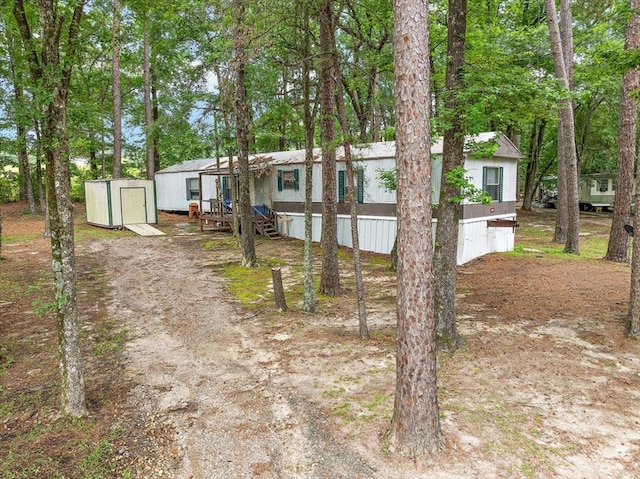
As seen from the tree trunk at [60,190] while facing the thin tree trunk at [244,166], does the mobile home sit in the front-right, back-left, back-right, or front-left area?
front-right

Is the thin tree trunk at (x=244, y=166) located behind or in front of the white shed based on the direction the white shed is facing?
in front

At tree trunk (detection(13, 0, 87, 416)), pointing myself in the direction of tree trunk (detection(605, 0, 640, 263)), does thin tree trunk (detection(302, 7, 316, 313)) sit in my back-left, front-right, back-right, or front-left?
front-left

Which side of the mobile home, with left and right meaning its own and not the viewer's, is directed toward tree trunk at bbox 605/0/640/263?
left

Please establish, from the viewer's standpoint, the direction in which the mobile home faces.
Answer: facing the viewer and to the left of the viewer

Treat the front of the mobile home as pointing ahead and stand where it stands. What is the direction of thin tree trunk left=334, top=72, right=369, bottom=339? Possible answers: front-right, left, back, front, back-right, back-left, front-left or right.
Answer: front-left

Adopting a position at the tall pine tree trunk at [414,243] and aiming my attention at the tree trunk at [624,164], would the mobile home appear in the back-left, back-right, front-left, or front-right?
front-left

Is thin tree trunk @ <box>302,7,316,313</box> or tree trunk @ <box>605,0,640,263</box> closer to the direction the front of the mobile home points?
the thin tree trunk

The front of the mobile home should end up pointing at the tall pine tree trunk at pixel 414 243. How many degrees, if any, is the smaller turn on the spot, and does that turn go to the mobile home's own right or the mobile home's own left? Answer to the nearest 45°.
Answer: approximately 45° to the mobile home's own left

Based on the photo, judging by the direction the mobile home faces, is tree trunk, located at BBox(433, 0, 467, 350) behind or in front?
in front

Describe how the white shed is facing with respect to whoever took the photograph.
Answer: facing the viewer and to the right of the viewer

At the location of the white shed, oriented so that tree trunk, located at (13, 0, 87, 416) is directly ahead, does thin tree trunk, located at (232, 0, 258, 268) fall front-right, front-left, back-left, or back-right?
front-left

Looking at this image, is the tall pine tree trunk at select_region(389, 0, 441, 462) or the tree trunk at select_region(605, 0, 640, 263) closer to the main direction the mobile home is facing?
the tall pine tree trunk

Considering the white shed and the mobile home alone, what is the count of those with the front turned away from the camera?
0

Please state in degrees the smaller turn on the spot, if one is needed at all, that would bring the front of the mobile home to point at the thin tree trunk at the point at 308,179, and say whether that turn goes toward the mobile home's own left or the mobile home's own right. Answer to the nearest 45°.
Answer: approximately 45° to the mobile home's own left
